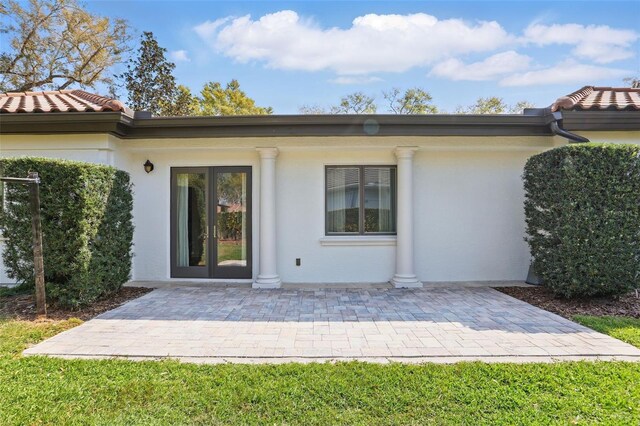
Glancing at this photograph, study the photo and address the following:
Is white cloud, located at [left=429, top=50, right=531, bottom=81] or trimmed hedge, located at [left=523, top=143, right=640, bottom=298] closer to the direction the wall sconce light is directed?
the trimmed hedge

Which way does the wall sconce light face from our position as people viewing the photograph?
facing the viewer

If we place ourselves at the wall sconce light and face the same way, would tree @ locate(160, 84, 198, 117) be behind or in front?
behind

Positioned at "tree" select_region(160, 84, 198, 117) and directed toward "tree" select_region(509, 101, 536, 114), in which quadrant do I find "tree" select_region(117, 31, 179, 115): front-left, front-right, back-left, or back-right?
back-right

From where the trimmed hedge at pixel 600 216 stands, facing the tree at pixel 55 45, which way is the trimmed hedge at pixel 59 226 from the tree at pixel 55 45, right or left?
left

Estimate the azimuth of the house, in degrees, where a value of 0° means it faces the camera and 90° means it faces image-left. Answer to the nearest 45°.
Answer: approximately 0°

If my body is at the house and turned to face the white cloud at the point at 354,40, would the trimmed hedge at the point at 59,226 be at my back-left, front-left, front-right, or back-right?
back-left

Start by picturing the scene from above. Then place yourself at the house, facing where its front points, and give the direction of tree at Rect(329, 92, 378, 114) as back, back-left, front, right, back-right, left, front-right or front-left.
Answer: back

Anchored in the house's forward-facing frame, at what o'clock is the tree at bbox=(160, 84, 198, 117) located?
The tree is roughly at 5 o'clock from the house.

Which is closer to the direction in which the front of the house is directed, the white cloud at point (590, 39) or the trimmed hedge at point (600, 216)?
the trimmed hedge
